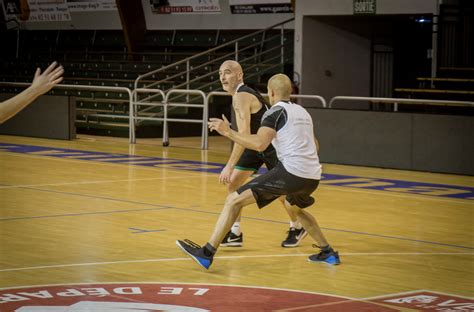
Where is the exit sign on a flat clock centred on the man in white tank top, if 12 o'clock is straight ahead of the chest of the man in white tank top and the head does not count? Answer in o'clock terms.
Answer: The exit sign is roughly at 2 o'clock from the man in white tank top.

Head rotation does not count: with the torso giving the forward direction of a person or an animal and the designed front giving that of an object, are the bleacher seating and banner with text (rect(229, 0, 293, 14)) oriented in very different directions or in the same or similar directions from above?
same or similar directions

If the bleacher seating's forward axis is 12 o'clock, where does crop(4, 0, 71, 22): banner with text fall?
The banner with text is roughly at 5 o'clock from the bleacher seating.

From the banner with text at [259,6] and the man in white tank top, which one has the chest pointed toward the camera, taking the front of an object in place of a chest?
the banner with text

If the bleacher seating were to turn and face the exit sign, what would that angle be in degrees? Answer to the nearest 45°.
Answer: approximately 45° to its left

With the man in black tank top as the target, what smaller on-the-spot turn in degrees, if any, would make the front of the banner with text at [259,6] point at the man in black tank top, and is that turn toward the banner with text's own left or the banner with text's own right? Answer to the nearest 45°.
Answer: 0° — it already faces them

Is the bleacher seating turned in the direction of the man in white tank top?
yes

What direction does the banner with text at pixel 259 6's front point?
toward the camera

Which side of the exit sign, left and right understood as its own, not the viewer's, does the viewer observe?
front

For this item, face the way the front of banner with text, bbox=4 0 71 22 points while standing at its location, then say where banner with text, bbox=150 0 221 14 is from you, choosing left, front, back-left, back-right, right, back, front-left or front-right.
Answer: front-left

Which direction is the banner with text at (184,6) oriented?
toward the camera

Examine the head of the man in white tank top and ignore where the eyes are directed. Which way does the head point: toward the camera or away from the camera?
away from the camera
